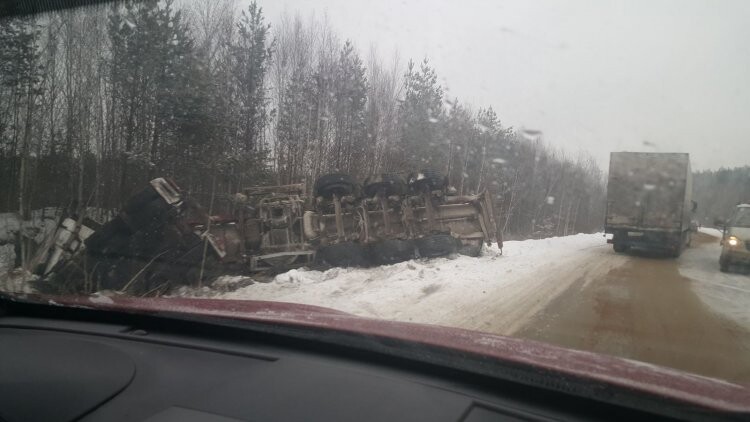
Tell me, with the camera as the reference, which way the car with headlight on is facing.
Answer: facing the viewer

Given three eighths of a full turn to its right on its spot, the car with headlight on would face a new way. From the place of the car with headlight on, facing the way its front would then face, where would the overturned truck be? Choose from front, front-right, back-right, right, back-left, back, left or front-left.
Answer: left
